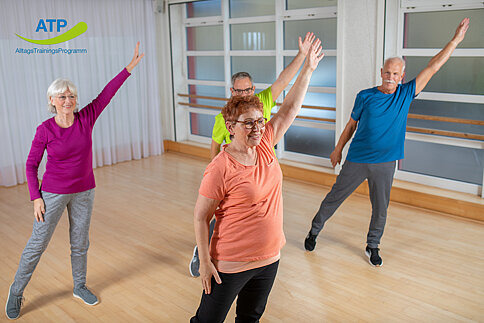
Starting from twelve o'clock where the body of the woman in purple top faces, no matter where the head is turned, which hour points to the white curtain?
The white curtain is roughly at 6 o'clock from the woman in purple top.

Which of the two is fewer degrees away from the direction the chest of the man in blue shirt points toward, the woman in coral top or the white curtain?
the woman in coral top

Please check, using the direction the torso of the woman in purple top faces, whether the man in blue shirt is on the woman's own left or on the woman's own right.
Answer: on the woman's own left

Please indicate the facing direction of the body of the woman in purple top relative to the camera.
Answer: toward the camera

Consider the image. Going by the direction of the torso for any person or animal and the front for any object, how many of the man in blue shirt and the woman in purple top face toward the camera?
2

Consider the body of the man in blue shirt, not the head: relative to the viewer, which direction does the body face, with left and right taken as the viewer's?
facing the viewer

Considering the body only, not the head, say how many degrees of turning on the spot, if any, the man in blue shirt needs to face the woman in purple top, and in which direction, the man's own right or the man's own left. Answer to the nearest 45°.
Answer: approximately 45° to the man's own right

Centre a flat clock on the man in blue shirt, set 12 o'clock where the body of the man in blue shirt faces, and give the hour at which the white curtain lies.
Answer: The white curtain is roughly at 4 o'clock from the man in blue shirt.

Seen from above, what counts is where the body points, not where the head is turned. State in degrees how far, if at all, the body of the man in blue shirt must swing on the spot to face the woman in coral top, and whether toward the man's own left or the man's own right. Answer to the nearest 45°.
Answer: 0° — they already face them

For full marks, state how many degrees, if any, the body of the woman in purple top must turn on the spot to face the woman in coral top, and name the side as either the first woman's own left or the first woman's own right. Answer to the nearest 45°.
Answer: approximately 45° to the first woman's own left
